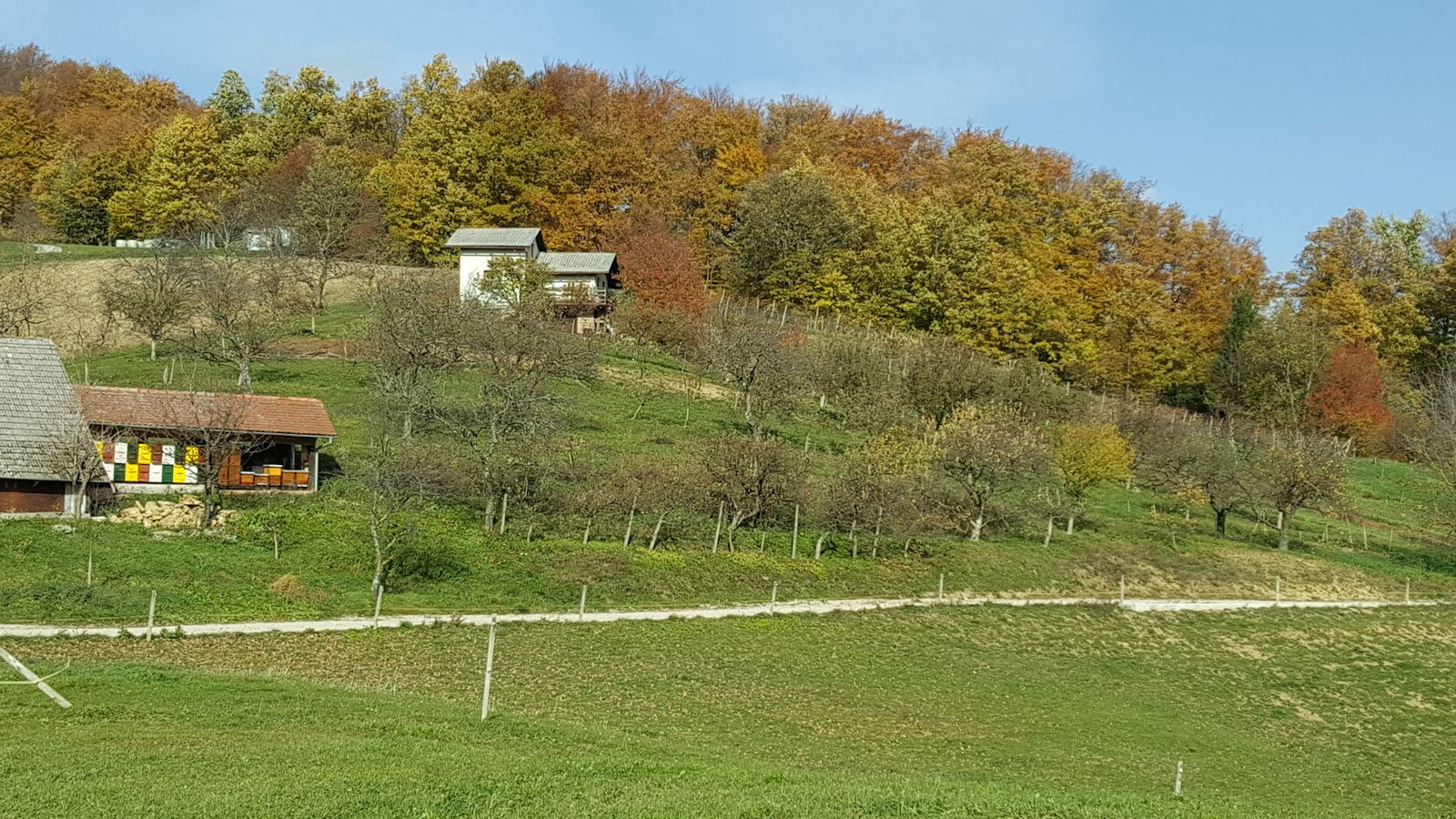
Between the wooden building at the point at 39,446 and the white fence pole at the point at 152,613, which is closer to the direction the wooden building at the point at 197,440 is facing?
the white fence pole

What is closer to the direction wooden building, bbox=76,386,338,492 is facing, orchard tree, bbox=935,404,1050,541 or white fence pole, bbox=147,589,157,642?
the white fence pole

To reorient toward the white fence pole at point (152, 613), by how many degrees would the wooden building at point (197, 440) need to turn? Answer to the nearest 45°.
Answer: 0° — it already faces it

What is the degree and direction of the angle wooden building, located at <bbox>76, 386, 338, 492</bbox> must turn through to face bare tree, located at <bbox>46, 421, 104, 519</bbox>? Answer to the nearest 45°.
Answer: approximately 45° to its right

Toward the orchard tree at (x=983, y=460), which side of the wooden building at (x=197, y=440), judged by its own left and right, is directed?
left

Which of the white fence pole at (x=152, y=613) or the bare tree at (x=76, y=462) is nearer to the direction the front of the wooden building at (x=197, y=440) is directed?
the white fence pole

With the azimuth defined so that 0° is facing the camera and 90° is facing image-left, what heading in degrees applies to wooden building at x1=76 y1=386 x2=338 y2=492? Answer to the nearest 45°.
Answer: approximately 0°

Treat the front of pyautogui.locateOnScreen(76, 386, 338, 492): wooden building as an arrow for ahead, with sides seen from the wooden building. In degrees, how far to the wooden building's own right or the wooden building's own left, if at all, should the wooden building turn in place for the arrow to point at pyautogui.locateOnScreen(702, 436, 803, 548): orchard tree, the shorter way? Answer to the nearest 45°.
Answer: approximately 90° to the wooden building's own left
